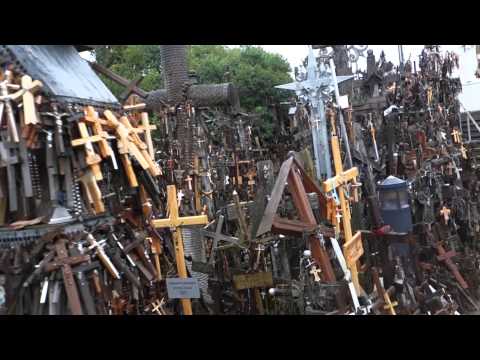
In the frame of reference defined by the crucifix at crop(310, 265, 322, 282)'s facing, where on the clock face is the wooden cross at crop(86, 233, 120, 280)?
The wooden cross is roughly at 2 o'clock from the crucifix.

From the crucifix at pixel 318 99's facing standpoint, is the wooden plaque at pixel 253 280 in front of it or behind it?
in front

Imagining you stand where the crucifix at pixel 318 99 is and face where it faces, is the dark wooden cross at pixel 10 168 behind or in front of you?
in front

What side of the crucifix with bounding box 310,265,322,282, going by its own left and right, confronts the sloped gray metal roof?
right

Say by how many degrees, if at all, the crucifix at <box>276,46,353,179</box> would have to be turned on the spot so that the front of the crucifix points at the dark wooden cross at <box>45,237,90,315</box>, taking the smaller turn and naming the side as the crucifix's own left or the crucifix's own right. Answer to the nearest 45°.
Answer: approximately 45° to the crucifix's own right

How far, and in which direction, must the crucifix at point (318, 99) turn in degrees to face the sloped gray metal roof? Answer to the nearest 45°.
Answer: approximately 45° to its right

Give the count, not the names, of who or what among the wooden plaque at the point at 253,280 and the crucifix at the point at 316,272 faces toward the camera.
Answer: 2
